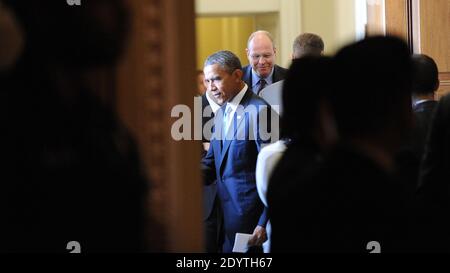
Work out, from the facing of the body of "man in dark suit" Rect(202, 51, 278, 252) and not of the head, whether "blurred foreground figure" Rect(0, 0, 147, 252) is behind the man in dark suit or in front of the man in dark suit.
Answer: in front

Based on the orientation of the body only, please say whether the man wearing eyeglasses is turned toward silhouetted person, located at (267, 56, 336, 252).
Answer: yes

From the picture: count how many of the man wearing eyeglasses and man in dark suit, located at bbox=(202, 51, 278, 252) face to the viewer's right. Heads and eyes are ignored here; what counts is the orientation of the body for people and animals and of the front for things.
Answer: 0

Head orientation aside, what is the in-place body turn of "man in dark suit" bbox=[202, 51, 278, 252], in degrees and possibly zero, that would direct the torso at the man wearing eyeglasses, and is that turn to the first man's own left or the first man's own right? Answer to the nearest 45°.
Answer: approximately 135° to the first man's own right

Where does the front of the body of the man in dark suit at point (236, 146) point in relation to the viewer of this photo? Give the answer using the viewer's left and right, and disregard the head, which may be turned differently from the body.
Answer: facing the viewer and to the left of the viewer

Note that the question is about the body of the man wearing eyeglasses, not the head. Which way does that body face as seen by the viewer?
toward the camera

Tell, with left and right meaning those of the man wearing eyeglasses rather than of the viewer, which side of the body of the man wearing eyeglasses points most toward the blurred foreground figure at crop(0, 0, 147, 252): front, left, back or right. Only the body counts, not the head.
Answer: front

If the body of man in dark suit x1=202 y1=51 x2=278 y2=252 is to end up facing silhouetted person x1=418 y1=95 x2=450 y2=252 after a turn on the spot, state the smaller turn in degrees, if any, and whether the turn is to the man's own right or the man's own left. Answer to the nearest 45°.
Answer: approximately 45° to the man's own left

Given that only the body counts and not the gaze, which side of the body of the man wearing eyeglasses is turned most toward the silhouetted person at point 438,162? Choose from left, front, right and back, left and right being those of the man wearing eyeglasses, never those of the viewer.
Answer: front

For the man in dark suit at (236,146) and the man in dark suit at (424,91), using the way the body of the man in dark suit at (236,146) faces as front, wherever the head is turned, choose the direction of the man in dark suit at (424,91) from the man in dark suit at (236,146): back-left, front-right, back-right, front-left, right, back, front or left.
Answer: left

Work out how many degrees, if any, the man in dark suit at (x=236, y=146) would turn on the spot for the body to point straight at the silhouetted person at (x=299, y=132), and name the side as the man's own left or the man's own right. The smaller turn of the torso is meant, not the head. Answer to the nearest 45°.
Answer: approximately 45° to the man's own left
